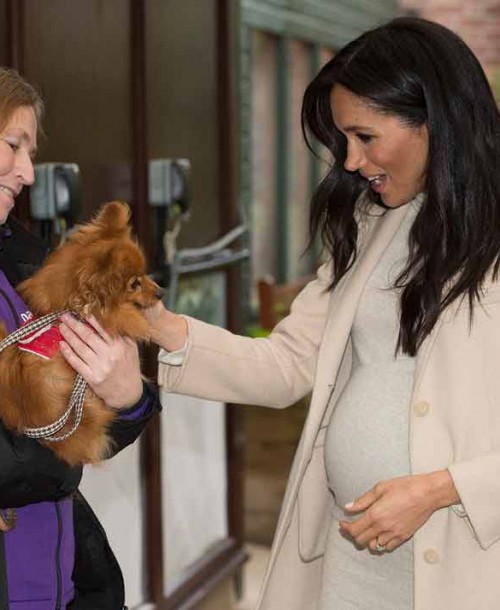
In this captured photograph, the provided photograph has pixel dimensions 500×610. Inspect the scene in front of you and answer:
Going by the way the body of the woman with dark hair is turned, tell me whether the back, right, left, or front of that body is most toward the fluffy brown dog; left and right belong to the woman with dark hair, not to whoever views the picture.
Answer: front

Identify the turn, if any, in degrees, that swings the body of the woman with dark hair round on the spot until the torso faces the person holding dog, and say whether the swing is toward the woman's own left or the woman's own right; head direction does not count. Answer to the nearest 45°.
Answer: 0° — they already face them

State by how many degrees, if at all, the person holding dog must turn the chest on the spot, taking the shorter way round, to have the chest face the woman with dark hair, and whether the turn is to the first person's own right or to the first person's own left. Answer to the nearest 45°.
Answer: approximately 45° to the first person's own left

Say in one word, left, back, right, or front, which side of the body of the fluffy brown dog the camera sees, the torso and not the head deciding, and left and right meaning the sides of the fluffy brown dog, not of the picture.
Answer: right

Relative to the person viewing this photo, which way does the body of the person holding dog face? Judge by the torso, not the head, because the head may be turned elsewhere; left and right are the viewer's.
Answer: facing the viewer and to the right of the viewer

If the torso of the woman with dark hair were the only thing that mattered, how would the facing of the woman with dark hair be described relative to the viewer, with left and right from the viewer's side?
facing the viewer and to the left of the viewer

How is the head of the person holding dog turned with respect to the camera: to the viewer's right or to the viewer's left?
to the viewer's right

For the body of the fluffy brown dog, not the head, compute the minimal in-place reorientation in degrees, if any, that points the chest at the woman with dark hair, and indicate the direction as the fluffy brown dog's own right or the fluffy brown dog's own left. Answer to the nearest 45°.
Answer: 0° — it already faces them

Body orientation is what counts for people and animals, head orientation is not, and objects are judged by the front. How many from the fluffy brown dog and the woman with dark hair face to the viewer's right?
1

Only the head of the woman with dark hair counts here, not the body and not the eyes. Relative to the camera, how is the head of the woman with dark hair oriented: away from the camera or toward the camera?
toward the camera
